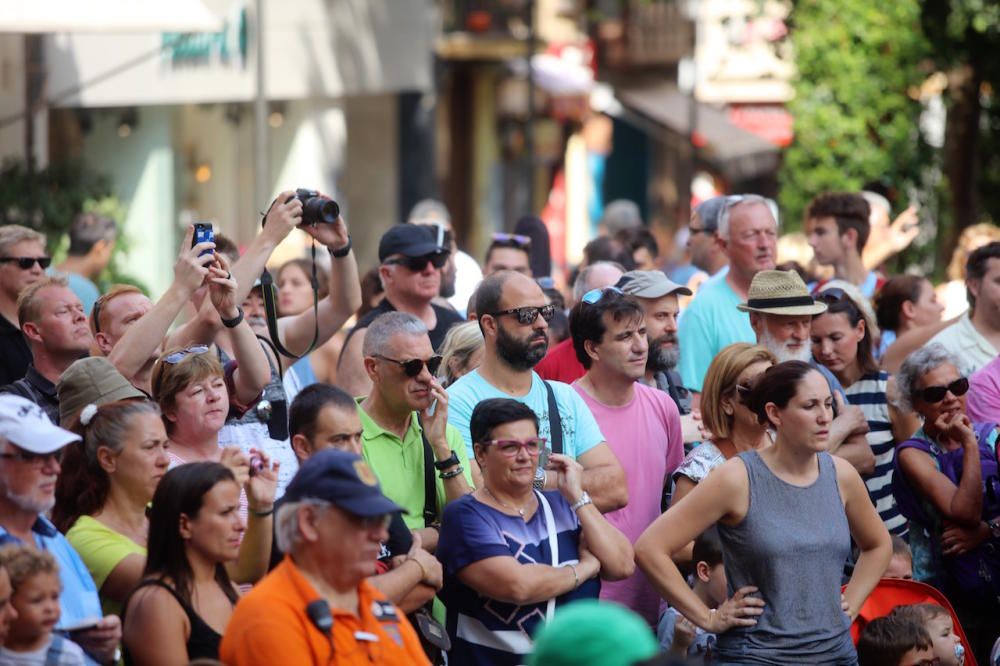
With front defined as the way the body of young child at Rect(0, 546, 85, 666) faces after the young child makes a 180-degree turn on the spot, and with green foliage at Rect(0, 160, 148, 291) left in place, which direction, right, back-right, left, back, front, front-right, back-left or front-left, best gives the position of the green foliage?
front-right

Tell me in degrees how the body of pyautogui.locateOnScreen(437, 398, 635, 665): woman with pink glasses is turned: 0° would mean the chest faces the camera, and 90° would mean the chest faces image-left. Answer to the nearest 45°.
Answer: approximately 315°

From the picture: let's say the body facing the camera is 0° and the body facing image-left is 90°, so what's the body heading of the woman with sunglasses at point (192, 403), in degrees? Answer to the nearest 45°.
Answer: approximately 315°

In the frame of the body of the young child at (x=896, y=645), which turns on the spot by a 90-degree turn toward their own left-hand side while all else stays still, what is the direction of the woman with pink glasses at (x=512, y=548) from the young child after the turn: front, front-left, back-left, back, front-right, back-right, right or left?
back-left
